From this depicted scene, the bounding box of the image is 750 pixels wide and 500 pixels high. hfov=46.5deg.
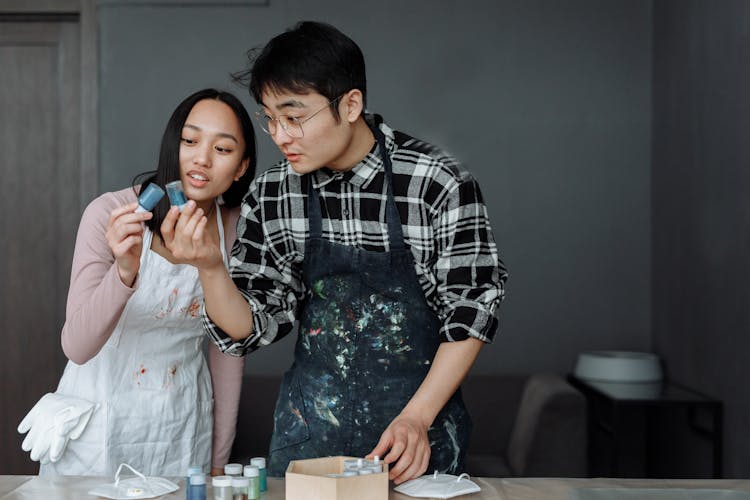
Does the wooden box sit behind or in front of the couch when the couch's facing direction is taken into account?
in front

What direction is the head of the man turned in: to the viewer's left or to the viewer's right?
to the viewer's left

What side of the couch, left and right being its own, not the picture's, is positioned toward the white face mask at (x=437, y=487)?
front

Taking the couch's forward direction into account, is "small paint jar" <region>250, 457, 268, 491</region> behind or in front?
in front

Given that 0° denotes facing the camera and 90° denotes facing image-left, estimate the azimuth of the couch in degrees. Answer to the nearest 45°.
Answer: approximately 0°

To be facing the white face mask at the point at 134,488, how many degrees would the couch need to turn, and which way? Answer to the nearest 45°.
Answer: approximately 45° to its right

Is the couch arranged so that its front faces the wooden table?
yes

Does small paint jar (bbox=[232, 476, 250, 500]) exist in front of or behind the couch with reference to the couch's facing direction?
in front

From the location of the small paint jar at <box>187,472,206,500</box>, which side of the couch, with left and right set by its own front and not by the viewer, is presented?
front
